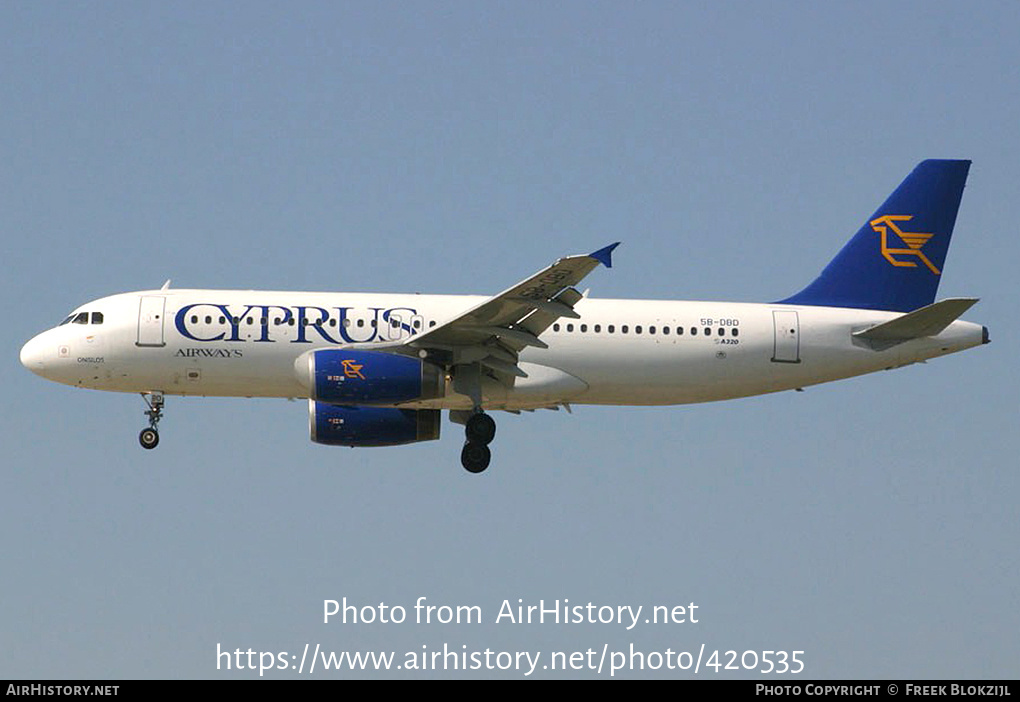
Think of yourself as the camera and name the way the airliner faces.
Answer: facing to the left of the viewer
